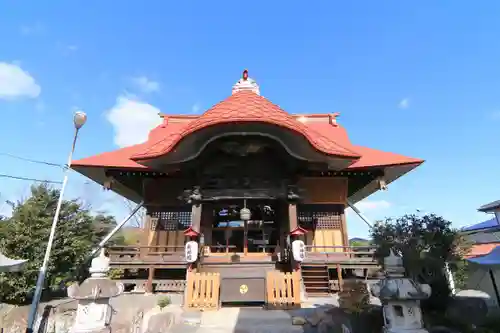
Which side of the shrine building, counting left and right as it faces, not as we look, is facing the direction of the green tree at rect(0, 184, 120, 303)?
right

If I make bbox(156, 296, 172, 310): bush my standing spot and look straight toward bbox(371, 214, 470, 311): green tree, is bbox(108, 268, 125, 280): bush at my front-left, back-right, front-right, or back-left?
back-left

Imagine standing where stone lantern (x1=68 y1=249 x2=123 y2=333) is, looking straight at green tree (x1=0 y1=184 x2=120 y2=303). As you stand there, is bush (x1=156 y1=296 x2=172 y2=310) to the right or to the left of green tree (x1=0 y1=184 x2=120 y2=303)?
right

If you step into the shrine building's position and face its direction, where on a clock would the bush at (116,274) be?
The bush is roughly at 2 o'clock from the shrine building.

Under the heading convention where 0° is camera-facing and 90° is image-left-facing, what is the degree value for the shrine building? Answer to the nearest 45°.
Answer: approximately 0°

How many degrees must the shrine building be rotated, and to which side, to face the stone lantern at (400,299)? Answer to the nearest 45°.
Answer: approximately 45° to its left

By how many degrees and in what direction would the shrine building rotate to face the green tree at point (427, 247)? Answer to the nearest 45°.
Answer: approximately 45° to its left

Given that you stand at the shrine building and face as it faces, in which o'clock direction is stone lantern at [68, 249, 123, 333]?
The stone lantern is roughly at 1 o'clock from the shrine building.
